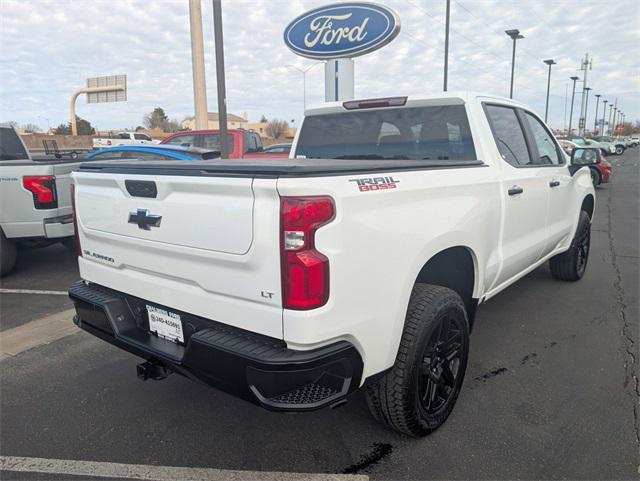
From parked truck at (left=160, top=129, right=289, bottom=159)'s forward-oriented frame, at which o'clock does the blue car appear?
The blue car is roughly at 10 o'clock from the parked truck.

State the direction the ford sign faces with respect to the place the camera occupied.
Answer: facing the viewer and to the left of the viewer

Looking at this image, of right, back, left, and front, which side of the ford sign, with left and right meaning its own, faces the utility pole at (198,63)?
right

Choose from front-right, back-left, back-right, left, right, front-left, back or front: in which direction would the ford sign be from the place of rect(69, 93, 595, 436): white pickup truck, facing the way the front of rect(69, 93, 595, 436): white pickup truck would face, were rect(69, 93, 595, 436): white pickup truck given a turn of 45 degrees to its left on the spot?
front

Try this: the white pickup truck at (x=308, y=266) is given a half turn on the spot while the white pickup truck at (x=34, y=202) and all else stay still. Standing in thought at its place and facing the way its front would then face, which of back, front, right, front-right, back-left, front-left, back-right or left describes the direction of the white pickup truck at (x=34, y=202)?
right

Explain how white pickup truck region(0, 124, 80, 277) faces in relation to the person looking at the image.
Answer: facing away from the viewer and to the left of the viewer

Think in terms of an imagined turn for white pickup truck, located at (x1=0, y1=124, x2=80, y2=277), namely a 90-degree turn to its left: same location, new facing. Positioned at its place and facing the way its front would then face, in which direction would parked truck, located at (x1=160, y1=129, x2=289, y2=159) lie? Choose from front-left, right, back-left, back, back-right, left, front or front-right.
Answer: back

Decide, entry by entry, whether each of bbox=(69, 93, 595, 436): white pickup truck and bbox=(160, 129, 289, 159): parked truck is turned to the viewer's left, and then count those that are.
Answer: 1

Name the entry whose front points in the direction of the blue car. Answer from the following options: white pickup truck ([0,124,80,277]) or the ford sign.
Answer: the ford sign

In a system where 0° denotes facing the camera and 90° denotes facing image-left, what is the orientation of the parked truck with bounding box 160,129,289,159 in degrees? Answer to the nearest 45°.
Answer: approximately 90°

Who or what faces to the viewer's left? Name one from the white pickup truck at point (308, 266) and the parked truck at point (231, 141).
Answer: the parked truck

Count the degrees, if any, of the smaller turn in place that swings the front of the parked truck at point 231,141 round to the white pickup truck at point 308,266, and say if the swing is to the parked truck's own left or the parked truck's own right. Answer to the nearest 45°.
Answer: approximately 90° to the parked truck's own left

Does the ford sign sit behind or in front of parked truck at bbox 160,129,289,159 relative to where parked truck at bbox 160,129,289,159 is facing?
behind

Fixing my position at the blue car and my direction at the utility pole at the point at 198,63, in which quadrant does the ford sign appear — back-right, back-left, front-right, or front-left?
front-right
